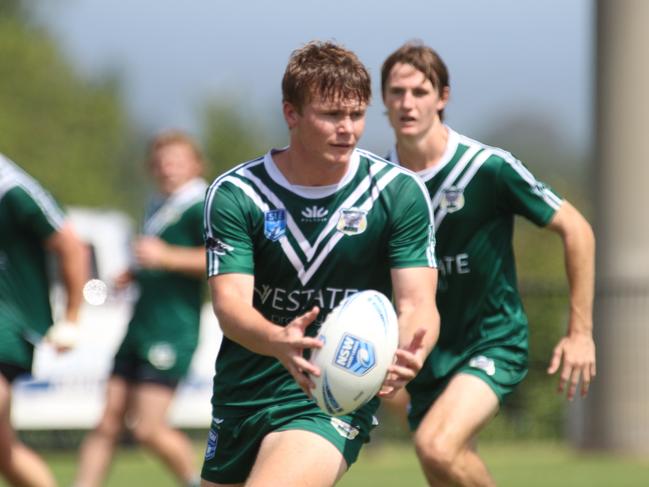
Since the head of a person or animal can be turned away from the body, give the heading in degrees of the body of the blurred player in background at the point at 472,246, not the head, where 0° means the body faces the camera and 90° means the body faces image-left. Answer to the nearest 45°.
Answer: approximately 45°

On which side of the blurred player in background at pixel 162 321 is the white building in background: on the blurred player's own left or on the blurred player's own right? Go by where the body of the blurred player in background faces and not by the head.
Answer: on the blurred player's own right

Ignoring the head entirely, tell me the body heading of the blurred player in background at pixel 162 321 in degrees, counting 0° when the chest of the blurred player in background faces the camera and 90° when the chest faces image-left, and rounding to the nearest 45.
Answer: approximately 45°

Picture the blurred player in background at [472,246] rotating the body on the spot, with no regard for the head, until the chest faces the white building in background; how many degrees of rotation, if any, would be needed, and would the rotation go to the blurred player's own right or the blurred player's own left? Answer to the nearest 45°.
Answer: approximately 90° to the blurred player's own right

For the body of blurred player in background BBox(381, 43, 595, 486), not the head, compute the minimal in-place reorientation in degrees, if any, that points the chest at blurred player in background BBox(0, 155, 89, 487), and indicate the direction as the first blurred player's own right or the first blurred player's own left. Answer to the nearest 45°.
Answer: approximately 45° to the first blurred player's own right

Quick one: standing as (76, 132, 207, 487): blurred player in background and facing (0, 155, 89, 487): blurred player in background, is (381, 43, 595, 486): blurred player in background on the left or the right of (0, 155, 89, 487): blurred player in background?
left

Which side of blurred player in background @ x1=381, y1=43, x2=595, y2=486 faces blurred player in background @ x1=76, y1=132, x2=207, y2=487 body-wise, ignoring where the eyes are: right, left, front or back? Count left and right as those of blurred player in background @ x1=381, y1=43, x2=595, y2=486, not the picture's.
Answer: right
